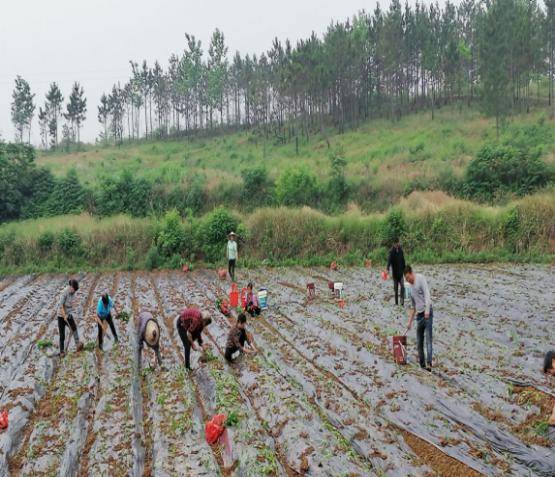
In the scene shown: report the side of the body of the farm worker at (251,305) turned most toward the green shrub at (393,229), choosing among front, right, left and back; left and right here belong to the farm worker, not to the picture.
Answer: back

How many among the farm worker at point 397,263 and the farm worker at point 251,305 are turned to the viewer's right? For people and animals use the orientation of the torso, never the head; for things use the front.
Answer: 0

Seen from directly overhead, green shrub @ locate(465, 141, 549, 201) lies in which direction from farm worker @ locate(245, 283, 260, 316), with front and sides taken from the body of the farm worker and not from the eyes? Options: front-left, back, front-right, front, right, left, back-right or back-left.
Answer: back

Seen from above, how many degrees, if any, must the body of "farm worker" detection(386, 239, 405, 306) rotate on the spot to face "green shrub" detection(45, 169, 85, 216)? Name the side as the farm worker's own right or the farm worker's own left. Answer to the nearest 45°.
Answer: approximately 135° to the farm worker's own right

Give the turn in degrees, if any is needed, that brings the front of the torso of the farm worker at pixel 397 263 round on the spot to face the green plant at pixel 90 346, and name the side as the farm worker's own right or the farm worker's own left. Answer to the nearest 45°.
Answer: approximately 45° to the farm worker's own right

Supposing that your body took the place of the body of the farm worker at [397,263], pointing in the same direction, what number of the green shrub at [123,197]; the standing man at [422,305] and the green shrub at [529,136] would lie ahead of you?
1

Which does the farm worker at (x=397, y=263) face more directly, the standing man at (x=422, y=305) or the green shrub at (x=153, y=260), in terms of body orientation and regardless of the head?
the standing man

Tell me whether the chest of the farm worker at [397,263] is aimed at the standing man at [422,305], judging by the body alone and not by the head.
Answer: yes

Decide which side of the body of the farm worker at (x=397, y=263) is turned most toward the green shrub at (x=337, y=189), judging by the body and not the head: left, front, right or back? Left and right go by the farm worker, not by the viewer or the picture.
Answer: back

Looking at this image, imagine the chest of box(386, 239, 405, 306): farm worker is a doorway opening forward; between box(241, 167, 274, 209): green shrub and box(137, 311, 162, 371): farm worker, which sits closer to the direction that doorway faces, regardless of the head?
the farm worker

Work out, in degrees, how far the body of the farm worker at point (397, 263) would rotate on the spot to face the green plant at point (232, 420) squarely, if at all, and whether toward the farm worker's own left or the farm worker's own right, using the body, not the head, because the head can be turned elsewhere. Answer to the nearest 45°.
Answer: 0° — they already face it

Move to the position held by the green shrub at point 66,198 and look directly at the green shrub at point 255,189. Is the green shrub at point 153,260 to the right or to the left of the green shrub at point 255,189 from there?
right

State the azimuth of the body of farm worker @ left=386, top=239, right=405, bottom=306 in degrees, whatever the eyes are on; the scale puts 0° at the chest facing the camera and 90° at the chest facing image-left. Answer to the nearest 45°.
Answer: approximately 0°

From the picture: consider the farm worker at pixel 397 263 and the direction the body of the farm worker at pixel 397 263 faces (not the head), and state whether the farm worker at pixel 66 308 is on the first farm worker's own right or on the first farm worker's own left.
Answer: on the first farm worker's own right

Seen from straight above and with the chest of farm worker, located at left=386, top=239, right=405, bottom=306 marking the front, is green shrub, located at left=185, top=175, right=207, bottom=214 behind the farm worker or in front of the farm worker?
behind

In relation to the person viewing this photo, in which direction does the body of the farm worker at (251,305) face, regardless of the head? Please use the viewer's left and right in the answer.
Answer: facing the viewer and to the left of the viewer

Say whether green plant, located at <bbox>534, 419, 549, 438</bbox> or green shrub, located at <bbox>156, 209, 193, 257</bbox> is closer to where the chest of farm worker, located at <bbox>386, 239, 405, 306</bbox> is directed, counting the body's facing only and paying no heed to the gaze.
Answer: the green plant

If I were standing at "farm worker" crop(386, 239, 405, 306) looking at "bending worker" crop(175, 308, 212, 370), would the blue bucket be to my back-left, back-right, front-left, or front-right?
front-right
